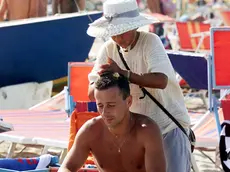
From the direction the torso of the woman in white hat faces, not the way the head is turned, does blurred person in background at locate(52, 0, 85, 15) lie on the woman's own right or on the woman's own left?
on the woman's own right

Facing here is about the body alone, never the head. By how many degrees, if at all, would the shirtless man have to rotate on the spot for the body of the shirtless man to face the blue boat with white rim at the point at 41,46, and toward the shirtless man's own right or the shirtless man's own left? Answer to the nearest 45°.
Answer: approximately 180°

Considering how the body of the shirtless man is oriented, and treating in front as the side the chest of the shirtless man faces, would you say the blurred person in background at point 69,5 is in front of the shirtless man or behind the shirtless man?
behind

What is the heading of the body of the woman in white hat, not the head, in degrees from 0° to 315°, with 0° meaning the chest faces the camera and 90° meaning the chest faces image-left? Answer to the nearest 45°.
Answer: approximately 45°

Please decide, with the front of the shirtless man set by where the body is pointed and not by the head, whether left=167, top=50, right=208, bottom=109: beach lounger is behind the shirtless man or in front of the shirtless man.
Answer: behind

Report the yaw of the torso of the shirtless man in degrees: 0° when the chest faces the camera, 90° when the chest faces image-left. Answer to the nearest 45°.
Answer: approximately 0°
